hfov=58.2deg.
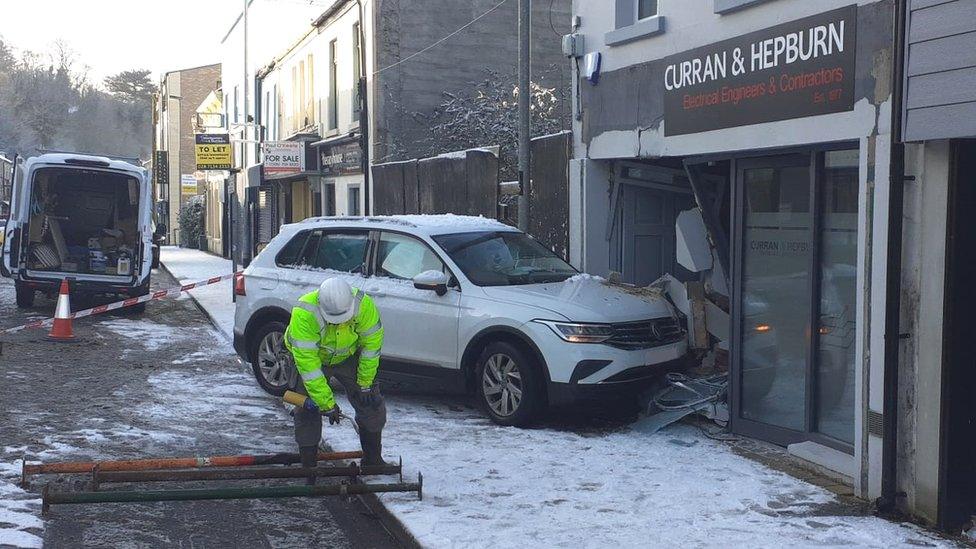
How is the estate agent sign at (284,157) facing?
toward the camera

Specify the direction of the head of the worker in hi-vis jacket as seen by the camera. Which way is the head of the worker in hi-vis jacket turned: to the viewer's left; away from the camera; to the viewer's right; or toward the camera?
toward the camera

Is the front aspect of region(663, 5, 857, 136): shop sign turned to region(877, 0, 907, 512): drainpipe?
no

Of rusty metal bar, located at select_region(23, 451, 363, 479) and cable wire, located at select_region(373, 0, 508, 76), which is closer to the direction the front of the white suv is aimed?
the rusty metal bar

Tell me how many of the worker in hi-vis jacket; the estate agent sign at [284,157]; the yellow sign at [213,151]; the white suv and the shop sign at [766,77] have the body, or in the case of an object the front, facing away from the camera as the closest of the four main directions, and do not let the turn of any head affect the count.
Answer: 0

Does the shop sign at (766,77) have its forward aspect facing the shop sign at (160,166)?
no

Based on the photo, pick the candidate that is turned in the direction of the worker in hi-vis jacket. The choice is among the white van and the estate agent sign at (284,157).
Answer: the estate agent sign

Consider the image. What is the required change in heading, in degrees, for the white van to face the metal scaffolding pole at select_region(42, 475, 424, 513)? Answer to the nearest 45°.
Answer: approximately 180°

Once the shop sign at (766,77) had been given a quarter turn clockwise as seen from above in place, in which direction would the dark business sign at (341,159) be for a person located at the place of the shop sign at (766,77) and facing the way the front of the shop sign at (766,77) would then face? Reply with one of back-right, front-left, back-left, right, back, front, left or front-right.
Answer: front

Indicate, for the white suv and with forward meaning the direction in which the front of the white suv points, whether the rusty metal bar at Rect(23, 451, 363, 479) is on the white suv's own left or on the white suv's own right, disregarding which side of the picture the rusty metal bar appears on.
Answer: on the white suv's own right

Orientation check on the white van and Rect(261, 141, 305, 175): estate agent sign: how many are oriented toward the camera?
1

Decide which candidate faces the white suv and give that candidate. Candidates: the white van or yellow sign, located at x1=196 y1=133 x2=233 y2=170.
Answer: the yellow sign

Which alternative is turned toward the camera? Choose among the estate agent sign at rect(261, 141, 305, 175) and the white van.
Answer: the estate agent sign

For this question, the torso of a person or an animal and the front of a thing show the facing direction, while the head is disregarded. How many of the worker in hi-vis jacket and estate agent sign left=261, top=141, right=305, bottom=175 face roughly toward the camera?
2

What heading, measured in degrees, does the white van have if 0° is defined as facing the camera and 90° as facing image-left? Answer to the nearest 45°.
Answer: approximately 180°

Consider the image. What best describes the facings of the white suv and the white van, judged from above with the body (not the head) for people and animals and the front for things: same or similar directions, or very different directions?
very different directions

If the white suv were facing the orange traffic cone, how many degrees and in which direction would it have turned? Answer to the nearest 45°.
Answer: approximately 180°

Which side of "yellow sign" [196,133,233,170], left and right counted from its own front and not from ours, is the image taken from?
front
